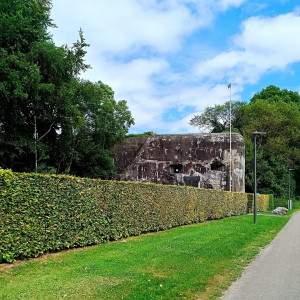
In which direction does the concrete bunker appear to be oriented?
toward the camera

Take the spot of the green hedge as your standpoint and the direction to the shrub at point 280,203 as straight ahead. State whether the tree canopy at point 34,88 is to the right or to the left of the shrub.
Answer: left

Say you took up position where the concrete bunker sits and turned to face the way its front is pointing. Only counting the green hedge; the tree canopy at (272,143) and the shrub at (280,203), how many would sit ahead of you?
1

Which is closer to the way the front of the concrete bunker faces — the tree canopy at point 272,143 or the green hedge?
the green hedge

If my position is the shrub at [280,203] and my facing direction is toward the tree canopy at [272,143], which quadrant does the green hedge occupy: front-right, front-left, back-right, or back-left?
back-left

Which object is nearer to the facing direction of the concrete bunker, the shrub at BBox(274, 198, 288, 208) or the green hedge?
the green hedge

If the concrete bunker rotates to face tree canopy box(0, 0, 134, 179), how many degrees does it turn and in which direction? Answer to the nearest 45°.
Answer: approximately 45° to its right

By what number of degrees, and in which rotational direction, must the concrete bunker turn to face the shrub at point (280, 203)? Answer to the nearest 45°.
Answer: approximately 135° to its left

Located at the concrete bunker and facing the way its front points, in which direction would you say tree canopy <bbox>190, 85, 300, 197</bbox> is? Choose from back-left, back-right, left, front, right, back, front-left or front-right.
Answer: back-left

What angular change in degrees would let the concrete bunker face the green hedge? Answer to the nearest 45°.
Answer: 0° — it already faces it
